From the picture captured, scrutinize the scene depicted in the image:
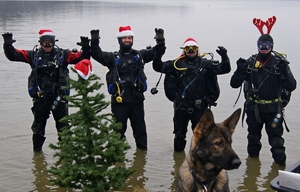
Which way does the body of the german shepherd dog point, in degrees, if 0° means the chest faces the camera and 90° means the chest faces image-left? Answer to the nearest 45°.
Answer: approximately 315°

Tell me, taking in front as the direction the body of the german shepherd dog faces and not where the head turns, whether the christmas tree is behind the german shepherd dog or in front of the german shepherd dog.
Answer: behind
